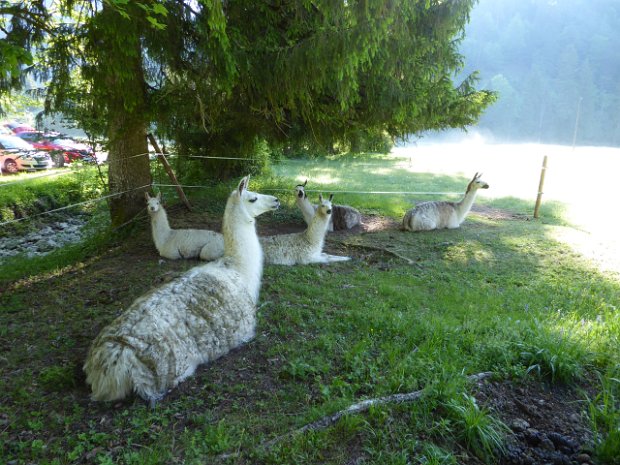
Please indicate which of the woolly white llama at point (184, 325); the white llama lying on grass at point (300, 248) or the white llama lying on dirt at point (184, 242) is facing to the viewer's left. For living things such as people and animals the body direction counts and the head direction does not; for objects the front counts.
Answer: the white llama lying on dirt at point (184, 242)

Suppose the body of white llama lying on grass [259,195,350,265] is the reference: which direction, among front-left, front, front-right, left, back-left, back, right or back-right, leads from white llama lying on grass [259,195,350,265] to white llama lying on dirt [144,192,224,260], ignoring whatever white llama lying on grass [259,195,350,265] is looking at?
back

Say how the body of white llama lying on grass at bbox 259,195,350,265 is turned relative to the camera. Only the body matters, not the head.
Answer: to the viewer's right

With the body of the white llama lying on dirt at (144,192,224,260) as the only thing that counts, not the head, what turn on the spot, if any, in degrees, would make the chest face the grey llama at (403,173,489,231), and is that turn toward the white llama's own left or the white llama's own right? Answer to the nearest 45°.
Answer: approximately 180°

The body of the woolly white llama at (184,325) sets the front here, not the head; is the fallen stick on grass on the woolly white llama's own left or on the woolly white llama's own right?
on the woolly white llama's own right

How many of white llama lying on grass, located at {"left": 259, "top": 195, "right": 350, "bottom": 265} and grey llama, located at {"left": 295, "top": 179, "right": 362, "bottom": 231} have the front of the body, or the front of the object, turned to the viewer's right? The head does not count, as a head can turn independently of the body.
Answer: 1

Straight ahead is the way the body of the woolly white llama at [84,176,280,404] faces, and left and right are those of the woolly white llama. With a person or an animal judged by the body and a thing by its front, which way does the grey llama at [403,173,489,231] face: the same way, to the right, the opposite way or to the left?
to the right

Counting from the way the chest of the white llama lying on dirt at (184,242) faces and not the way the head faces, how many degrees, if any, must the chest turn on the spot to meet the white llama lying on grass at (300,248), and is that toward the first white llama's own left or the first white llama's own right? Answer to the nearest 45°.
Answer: approximately 180°

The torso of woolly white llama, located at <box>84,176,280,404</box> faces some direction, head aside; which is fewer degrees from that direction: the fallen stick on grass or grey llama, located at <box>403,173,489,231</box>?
the grey llama

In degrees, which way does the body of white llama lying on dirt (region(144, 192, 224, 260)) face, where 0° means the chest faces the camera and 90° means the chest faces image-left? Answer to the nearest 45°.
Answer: approximately 90°

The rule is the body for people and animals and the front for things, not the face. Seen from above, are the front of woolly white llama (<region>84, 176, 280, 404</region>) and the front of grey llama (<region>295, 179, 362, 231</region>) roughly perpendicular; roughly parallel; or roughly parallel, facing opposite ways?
roughly parallel, facing opposite ways

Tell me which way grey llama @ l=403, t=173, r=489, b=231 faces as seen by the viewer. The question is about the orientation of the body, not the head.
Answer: to the viewer's right

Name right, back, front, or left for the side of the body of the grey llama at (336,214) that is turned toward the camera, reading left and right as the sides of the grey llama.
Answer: left

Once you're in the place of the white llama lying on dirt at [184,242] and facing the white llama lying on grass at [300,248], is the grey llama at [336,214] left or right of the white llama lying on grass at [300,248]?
left

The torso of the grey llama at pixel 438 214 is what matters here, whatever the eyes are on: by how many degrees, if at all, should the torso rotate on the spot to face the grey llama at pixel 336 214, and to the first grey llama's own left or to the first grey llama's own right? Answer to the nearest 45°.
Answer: approximately 180°

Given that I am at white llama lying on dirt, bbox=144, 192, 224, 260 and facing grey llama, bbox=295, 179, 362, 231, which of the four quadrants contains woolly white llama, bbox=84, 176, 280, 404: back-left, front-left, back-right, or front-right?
back-right

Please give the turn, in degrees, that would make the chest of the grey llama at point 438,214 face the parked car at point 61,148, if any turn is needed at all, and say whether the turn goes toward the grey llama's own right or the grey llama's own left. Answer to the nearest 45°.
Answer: approximately 180°
